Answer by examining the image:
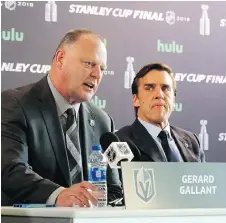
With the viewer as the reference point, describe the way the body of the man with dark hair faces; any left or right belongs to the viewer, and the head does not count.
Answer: facing the viewer and to the right of the viewer

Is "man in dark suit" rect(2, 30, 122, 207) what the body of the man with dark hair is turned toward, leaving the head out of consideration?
no

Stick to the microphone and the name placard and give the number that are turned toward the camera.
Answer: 1

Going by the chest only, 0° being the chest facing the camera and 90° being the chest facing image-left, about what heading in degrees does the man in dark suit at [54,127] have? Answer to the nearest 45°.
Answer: approximately 315°

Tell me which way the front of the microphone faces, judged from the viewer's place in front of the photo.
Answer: facing away from the viewer and to the left of the viewer

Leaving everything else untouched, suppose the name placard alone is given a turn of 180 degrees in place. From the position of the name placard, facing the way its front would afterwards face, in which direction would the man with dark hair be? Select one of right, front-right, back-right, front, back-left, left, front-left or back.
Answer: front

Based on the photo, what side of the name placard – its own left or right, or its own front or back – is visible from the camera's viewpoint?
front

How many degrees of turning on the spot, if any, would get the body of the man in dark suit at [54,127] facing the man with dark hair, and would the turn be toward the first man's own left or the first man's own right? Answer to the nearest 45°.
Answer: approximately 90° to the first man's own left

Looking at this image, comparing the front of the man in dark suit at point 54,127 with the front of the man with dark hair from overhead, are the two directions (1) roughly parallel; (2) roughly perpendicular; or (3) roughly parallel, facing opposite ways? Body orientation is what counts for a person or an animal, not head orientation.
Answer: roughly parallel
